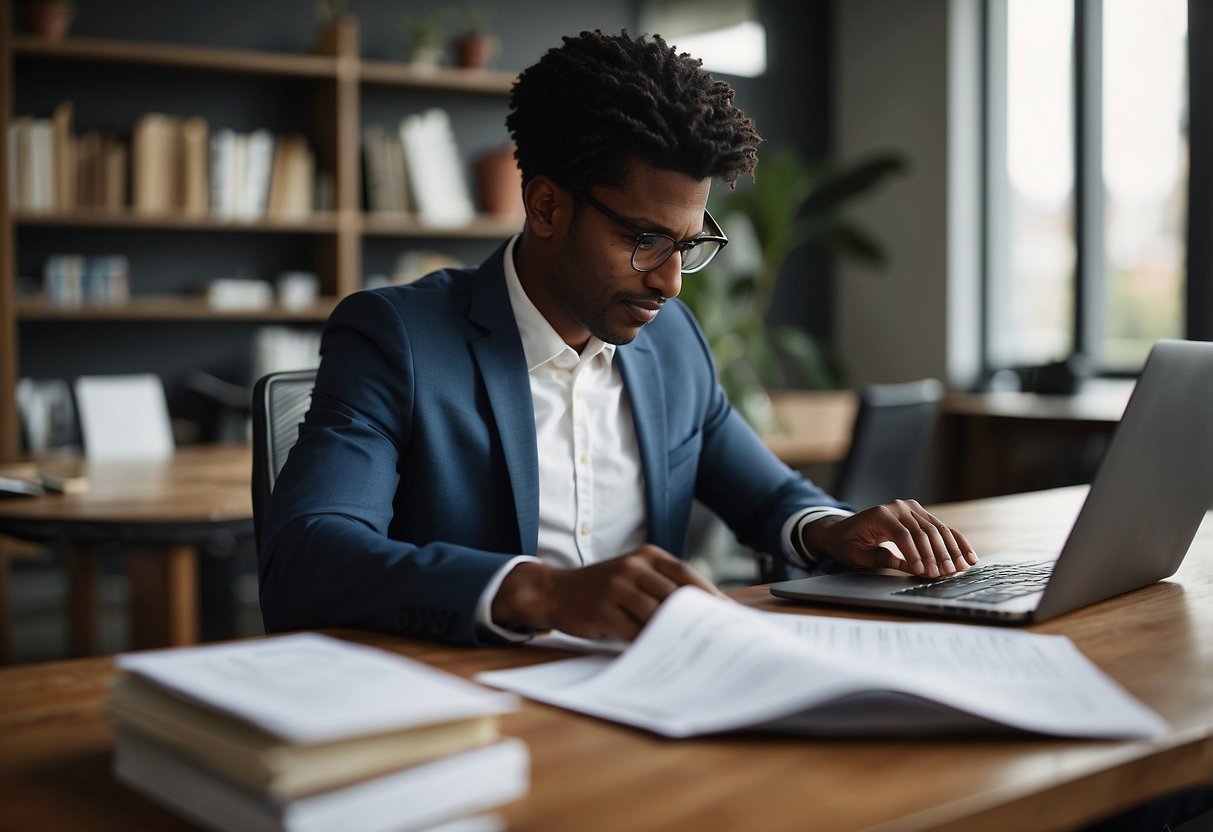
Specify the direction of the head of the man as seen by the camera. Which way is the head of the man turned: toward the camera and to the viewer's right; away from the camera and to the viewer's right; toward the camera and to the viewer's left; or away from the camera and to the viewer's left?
toward the camera and to the viewer's right

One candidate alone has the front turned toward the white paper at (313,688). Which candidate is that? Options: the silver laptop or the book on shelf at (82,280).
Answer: the book on shelf

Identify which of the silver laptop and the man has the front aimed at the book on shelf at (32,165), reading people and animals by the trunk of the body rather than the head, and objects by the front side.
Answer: the silver laptop

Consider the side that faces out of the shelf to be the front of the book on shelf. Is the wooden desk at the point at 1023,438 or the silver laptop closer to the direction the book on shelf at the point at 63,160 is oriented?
the silver laptop

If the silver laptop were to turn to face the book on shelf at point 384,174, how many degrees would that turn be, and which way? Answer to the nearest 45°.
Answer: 0° — it already faces it
